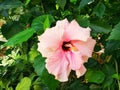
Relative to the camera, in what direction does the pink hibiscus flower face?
facing the viewer
